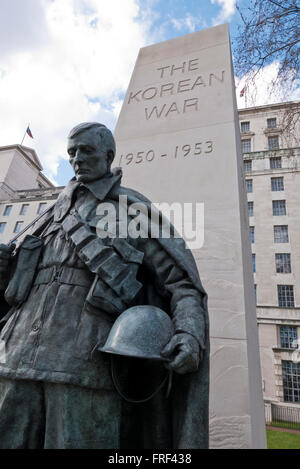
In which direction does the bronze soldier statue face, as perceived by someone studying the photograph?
facing the viewer and to the left of the viewer
